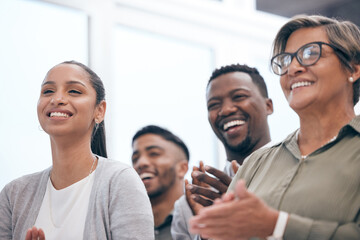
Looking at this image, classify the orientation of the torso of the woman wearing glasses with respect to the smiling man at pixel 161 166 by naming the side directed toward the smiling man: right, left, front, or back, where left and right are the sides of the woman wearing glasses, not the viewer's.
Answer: right

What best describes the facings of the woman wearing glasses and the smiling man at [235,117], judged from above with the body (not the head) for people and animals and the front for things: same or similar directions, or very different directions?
same or similar directions

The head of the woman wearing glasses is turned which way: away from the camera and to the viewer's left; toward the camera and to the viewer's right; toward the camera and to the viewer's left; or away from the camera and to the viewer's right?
toward the camera and to the viewer's left

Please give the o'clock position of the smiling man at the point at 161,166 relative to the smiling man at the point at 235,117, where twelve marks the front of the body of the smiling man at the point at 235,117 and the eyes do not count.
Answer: the smiling man at the point at 161,166 is roughly at 3 o'clock from the smiling man at the point at 235,117.

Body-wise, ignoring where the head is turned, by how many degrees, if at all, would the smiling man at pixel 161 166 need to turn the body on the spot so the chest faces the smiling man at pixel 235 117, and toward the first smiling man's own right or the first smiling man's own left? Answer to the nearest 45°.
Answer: approximately 90° to the first smiling man's own left

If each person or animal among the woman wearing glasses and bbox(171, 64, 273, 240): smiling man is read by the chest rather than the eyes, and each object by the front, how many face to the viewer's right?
0

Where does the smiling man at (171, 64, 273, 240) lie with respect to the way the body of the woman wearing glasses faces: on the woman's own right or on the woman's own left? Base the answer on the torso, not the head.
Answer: on the woman's own right

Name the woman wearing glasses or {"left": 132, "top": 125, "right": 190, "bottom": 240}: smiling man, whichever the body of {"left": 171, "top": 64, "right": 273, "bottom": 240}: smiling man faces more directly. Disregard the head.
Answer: the woman wearing glasses

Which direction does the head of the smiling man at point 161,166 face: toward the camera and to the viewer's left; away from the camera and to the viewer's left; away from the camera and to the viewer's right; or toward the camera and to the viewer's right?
toward the camera and to the viewer's left

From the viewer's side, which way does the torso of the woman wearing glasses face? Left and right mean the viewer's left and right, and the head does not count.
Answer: facing the viewer and to the left of the viewer

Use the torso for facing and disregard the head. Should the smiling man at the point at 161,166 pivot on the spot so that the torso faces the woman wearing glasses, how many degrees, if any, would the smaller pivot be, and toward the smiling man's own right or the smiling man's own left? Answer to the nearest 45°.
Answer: approximately 45° to the smiling man's own left

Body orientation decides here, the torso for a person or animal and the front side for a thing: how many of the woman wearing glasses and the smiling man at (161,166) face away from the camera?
0

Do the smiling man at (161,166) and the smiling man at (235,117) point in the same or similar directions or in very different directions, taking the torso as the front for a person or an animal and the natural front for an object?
same or similar directions
